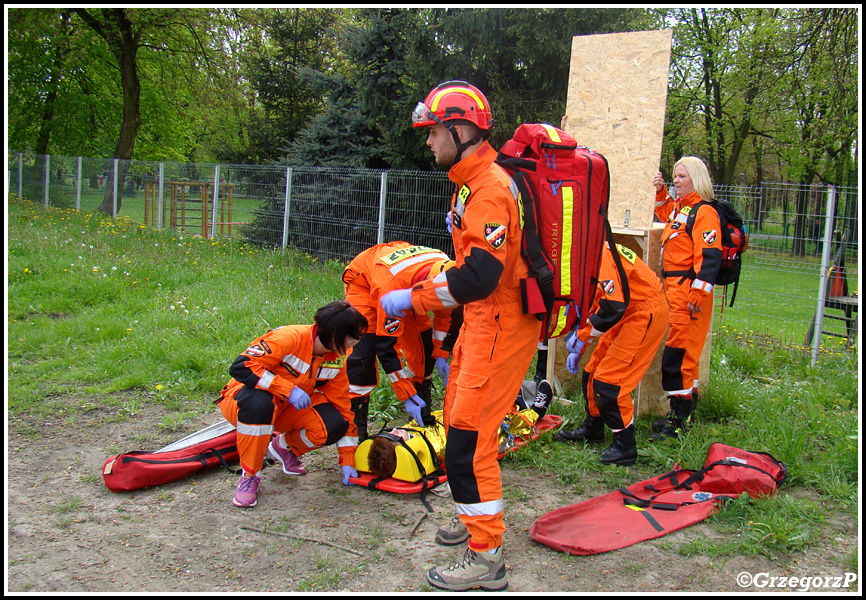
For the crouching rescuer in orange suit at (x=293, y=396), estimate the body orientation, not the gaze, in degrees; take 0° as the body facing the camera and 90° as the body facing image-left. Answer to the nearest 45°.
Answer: approximately 315°

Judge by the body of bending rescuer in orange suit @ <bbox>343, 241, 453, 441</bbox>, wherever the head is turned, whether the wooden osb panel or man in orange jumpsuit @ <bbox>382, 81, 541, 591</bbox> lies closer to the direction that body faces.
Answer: the man in orange jumpsuit

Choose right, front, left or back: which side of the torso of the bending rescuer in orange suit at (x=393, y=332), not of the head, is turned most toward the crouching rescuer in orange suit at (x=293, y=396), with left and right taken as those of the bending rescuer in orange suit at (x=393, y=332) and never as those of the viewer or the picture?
right

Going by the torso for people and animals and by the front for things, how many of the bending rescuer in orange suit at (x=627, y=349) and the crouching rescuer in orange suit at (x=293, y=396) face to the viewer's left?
1

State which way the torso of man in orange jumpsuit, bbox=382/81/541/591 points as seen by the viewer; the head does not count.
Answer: to the viewer's left

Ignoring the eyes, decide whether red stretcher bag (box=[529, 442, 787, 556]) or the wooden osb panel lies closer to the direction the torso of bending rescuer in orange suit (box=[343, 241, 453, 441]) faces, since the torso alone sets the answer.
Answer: the red stretcher bag

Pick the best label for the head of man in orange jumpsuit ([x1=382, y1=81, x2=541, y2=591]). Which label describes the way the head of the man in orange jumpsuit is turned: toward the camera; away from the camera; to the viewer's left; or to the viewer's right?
to the viewer's left

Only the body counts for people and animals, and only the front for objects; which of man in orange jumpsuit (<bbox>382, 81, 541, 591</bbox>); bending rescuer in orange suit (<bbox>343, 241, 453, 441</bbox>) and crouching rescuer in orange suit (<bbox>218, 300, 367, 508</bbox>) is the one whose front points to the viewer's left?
the man in orange jumpsuit

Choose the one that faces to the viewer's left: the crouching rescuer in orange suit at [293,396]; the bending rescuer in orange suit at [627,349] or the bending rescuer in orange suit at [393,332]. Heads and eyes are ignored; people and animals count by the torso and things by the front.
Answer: the bending rescuer in orange suit at [627,349]

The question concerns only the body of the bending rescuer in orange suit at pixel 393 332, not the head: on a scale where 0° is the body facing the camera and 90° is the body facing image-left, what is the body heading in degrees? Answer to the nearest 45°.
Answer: approximately 315°

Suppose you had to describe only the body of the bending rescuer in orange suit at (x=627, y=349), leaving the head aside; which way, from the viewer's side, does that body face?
to the viewer's left

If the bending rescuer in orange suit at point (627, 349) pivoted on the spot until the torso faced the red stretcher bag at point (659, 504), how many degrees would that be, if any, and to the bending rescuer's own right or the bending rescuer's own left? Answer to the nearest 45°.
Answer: approximately 90° to the bending rescuer's own left

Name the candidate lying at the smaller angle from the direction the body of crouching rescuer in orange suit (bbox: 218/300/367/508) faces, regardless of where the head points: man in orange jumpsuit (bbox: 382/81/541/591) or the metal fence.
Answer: the man in orange jumpsuit

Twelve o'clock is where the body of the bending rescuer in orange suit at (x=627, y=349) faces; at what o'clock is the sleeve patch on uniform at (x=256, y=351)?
The sleeve patch on uniform is roughly at 11 o'clock from the bending rescuer in orange suit.
